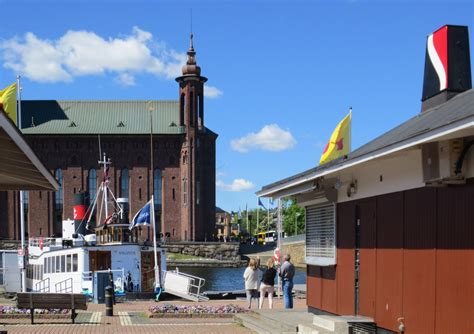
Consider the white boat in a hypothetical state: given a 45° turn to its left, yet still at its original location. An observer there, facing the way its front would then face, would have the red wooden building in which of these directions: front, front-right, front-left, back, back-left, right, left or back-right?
right

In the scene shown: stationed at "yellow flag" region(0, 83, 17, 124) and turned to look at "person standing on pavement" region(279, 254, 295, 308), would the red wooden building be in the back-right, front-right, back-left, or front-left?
front-right

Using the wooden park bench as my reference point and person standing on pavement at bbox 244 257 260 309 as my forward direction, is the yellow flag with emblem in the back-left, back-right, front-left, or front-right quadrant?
front-right

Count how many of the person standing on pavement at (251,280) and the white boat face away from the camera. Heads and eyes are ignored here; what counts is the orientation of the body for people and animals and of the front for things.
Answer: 1

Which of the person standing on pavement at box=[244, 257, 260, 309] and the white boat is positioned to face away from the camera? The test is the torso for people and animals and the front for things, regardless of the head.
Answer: the person standing on pavement

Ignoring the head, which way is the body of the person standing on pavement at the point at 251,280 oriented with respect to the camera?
away from the camera
